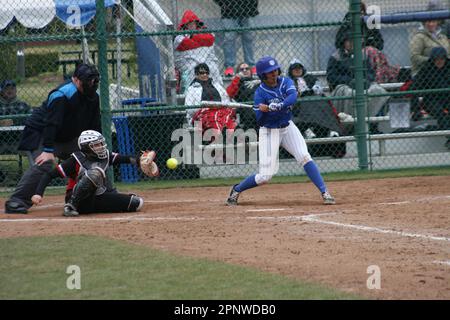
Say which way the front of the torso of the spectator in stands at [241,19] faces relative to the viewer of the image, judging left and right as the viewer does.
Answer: facing the viewer

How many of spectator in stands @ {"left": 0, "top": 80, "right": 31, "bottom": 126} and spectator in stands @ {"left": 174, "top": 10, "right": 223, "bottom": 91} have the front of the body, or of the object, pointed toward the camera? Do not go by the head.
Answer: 2

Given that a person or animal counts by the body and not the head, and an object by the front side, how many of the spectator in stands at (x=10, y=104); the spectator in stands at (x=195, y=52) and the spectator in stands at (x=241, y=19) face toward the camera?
3

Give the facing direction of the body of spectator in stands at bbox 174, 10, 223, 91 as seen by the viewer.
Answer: toward the camera

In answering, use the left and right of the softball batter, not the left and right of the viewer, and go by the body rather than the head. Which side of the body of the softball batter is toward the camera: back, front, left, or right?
front

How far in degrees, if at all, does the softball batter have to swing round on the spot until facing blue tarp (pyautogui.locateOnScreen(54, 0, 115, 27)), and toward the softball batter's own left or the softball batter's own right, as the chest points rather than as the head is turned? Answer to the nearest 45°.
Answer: approximately 135° to the softball batter's own right

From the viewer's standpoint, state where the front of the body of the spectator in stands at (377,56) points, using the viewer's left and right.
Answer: facing the viewer and to the right of the viewer

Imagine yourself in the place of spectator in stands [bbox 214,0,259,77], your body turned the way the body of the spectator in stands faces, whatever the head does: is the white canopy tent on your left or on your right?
on your right

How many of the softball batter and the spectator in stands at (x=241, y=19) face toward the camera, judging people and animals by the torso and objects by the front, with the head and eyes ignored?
2

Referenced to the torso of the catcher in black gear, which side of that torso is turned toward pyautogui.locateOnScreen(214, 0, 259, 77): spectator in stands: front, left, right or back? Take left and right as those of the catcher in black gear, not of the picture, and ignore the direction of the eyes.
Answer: left

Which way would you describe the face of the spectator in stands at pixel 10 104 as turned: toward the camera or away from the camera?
toward the camera
